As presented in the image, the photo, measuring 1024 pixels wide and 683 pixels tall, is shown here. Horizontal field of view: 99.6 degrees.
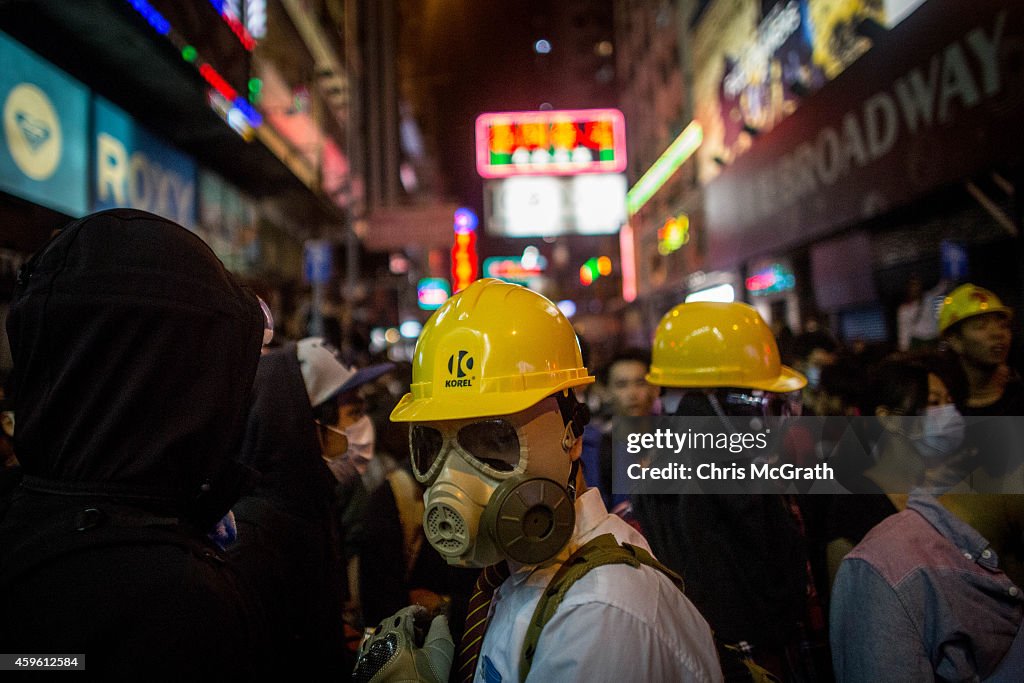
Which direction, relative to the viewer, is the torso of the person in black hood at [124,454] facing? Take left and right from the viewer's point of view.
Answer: facing away from the viewer and to the right of the viewer

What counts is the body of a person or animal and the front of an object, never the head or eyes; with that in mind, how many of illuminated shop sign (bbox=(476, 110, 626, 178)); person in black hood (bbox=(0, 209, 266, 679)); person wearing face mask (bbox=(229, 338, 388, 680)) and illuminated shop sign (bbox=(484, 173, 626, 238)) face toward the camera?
2

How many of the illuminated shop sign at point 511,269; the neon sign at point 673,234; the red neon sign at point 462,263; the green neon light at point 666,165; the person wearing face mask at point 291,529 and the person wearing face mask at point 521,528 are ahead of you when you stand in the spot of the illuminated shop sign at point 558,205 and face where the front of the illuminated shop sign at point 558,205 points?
2

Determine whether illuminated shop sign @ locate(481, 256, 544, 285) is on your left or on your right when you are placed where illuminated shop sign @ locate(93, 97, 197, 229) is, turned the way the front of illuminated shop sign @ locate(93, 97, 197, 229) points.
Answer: on your left

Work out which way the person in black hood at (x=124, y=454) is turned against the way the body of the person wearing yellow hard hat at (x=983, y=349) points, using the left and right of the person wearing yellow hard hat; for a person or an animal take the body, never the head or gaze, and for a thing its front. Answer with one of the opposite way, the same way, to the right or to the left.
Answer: the opposite way

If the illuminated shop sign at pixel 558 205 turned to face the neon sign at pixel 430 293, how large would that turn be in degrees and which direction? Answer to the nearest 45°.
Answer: approximately 135° to its right

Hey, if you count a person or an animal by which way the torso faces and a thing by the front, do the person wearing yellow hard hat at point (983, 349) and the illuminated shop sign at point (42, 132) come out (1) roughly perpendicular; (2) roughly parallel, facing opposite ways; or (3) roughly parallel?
roughly perpendicular

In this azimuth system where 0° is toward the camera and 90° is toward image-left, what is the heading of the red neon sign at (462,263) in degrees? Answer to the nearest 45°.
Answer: approximately 0°

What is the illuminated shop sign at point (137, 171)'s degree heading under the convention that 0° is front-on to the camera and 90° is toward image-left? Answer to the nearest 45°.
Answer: approximately 315°

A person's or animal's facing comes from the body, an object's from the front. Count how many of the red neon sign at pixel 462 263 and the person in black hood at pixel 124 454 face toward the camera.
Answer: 1
